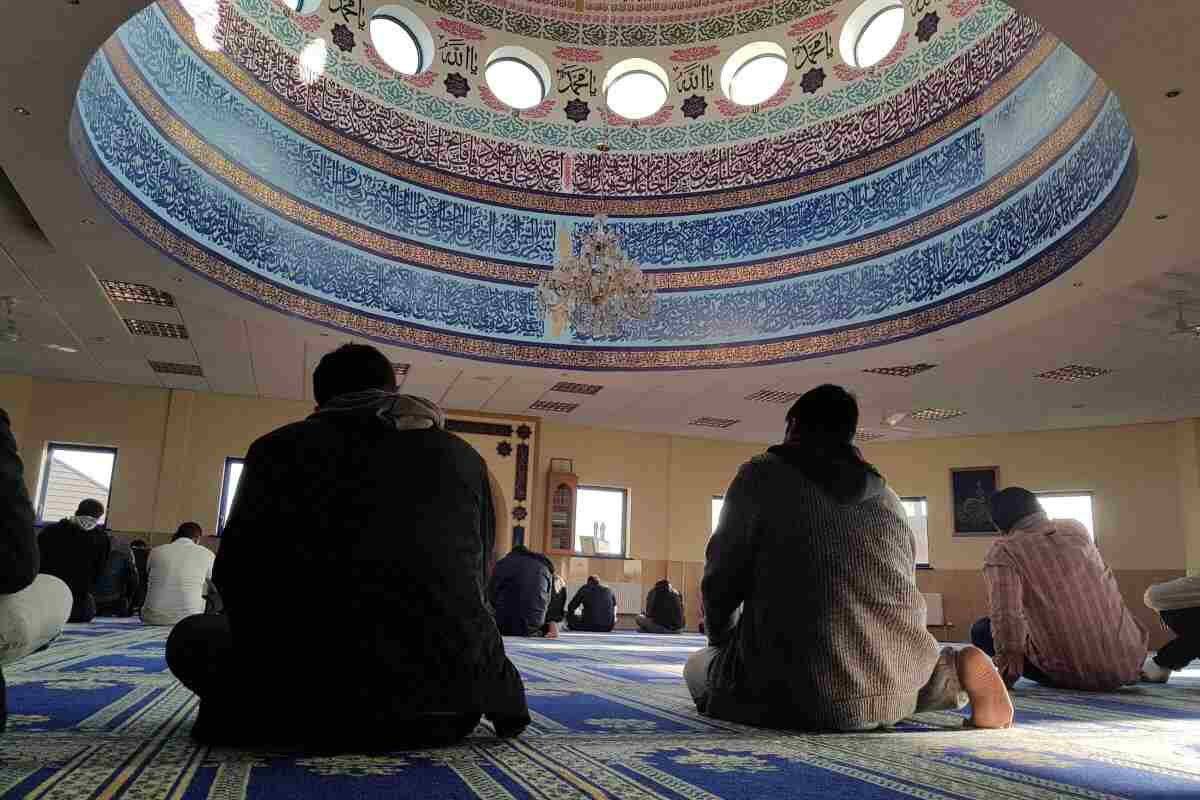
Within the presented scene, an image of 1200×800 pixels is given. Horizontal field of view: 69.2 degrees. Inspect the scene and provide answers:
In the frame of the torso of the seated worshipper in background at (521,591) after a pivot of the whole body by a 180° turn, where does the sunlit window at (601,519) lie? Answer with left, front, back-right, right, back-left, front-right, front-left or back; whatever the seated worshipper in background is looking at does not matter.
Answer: back

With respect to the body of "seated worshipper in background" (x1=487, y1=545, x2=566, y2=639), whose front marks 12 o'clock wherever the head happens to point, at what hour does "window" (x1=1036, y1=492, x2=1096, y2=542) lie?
The window is roughly at 2 o'clock from the seated worshipper in background.

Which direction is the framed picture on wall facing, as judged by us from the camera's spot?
facing the viewer

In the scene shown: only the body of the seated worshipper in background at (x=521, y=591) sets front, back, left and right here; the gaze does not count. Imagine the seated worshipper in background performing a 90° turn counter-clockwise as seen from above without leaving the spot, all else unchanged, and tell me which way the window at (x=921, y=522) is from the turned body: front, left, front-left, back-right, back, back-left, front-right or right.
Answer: back-right

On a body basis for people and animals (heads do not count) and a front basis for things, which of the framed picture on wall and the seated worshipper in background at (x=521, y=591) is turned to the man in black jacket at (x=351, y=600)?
the framed picture on wall

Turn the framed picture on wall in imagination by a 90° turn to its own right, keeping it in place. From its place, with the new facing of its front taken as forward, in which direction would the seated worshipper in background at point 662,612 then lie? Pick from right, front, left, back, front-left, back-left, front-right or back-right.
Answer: front-left

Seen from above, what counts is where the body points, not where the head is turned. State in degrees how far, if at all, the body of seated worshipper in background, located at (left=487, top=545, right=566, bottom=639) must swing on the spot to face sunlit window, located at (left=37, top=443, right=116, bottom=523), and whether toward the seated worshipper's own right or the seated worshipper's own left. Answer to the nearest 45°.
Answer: approximately 45° to the seated worshipper's own left

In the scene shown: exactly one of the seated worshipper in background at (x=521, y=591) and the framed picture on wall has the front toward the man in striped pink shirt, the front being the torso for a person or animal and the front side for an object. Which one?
the framed picture on wall

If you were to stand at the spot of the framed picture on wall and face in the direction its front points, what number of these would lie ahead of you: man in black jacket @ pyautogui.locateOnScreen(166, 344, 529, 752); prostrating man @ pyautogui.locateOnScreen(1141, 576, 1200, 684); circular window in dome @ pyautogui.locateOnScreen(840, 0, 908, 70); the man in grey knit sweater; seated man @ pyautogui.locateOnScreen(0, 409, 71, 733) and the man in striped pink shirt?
6

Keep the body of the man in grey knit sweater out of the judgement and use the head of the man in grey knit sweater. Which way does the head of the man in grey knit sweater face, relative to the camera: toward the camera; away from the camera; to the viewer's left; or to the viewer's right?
away from the camera

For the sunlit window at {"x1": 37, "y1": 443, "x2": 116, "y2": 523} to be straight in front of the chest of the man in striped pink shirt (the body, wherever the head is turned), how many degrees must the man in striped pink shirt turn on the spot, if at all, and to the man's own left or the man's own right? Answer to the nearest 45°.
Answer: approximately 45° to the man's own left

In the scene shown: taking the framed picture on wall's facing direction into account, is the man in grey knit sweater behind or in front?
in front

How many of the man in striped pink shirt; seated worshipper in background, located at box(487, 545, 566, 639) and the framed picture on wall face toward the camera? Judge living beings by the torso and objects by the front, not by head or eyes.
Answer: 1

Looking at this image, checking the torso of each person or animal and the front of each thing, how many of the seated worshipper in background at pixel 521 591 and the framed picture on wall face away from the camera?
1

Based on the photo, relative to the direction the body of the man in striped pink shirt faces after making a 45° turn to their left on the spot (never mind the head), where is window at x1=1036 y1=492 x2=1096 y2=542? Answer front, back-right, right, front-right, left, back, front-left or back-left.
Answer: right

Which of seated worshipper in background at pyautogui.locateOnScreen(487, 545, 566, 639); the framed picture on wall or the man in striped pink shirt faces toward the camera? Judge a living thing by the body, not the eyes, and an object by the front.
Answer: the framed picture on wall

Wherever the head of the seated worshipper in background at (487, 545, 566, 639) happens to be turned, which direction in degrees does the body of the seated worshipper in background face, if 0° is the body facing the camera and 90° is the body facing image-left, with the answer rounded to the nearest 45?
approximately 180°

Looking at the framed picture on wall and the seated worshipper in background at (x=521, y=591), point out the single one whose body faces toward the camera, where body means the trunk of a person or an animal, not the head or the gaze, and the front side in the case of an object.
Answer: the framed picture on wall
